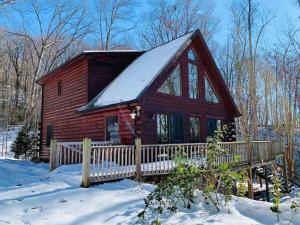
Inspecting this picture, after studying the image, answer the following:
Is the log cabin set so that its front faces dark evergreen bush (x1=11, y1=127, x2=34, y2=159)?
no

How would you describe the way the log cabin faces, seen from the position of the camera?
facing the viewer and to the right of the viewer
